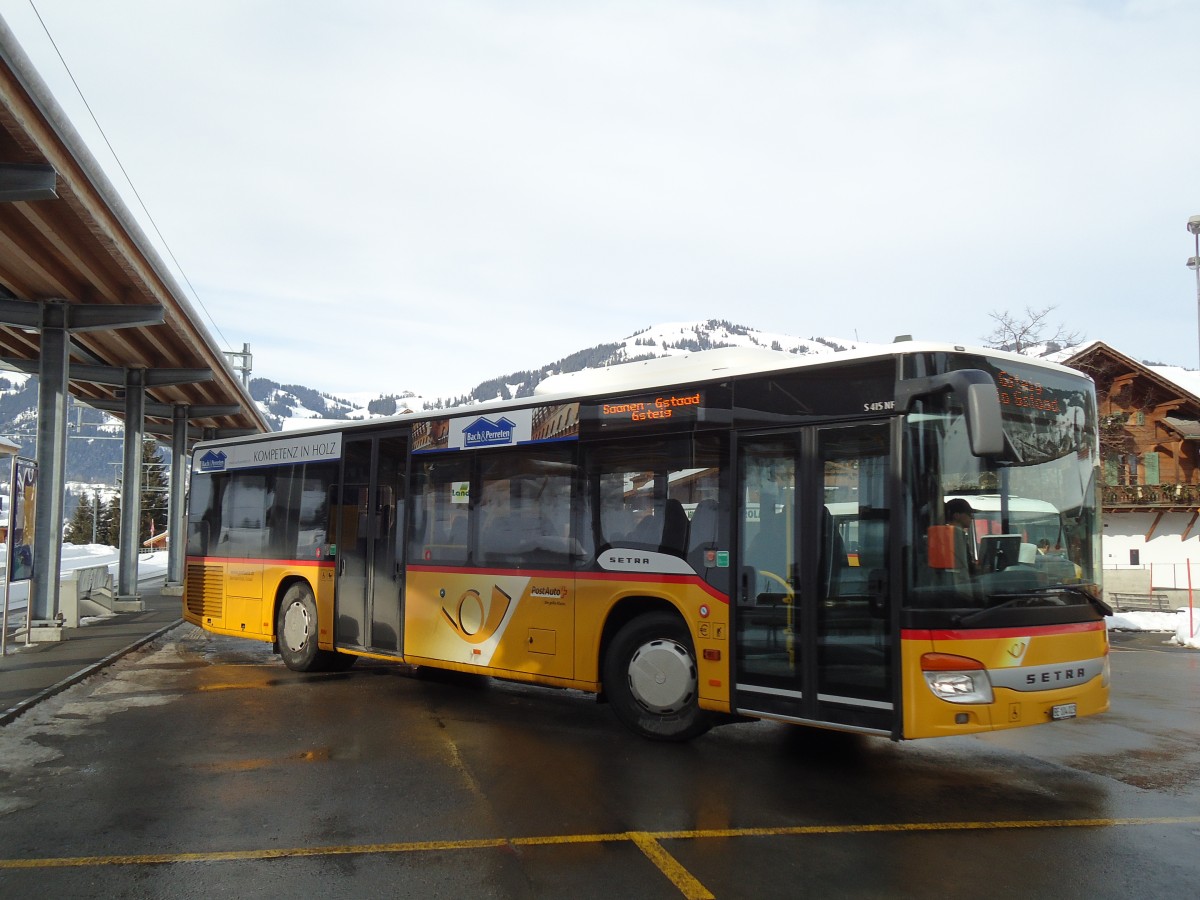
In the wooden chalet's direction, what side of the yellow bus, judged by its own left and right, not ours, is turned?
left

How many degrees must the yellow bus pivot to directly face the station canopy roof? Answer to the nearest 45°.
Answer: approximately 180°

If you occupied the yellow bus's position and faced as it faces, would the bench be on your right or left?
on your left

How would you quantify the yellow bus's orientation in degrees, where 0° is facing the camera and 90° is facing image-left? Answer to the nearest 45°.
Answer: approximately 315°
